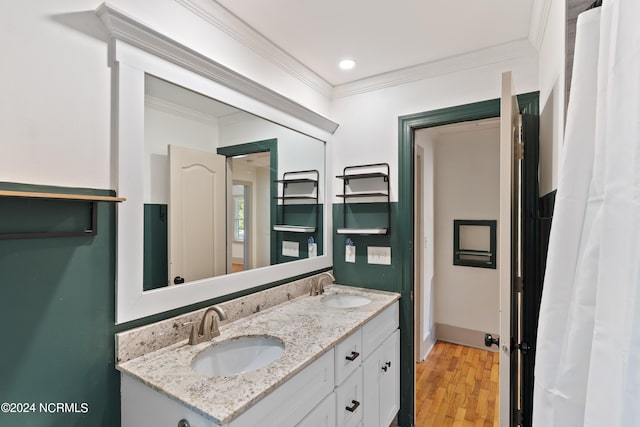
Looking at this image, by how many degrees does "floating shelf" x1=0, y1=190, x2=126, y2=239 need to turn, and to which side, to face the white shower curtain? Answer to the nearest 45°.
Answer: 0° — it already faces it

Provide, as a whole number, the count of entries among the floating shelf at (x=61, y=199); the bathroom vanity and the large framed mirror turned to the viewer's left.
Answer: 0

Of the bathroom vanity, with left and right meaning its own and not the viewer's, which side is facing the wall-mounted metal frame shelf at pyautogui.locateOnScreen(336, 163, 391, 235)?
left

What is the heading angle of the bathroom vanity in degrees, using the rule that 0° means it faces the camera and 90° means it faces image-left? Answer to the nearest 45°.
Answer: approximately 315°

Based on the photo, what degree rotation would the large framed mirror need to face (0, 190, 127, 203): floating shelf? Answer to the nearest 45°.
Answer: approximately 90° to its right

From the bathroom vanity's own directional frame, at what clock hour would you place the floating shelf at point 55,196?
The floating shelf is roughly at 4 o'clock from the bathroom vanity.

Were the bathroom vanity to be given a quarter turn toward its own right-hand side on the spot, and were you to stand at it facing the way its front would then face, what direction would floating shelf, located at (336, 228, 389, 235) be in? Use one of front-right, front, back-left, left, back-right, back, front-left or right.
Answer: back

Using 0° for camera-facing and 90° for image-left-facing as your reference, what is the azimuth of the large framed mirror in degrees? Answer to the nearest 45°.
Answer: approximately 315°

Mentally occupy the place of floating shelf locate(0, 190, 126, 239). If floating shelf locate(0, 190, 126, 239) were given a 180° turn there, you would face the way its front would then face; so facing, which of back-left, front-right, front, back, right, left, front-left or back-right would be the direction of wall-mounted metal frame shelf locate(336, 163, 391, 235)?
back-right

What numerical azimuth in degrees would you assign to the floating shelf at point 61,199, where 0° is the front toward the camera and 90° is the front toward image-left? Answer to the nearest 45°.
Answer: approximately 315°

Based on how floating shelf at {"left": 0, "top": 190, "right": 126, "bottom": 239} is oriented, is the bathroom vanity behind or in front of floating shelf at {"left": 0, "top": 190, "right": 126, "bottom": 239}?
in front

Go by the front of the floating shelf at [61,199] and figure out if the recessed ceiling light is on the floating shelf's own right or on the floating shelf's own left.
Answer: on the floating shelf's own left

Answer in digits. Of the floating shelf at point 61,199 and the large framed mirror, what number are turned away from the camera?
0

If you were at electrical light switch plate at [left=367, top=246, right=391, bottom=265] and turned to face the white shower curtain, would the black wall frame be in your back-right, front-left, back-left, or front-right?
back-left

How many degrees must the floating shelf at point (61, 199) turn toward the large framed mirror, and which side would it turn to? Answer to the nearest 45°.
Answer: approximately 90° to its left
